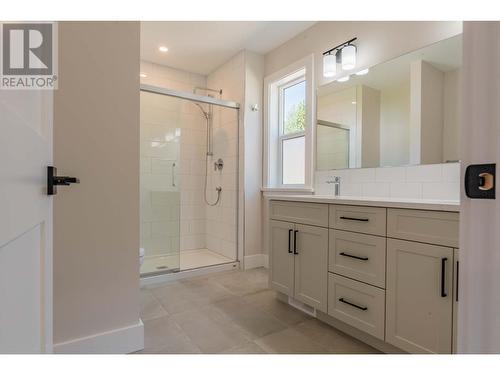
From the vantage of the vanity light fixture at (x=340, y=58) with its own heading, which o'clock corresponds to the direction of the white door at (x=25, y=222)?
The white door is roughly at 11 o'clock from the vanity light fixture.

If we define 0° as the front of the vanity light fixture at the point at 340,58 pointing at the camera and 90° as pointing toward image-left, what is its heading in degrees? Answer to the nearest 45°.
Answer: approximately 45°

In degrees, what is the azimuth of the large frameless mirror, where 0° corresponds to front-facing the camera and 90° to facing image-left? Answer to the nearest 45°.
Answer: approximately 45°

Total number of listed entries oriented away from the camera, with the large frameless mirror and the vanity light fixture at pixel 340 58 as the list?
0

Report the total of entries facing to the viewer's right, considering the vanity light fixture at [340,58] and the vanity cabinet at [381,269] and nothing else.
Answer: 0

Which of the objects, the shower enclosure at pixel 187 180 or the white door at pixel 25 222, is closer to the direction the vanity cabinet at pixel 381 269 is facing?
the white door

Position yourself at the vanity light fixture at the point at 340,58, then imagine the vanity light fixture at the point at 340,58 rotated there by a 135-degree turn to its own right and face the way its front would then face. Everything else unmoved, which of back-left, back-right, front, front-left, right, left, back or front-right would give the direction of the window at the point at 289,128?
front-left

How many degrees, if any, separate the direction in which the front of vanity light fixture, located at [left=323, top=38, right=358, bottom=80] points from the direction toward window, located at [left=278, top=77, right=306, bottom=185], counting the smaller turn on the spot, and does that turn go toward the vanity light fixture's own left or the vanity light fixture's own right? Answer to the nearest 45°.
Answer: approximately 90° to the vanity light fixture's own right
